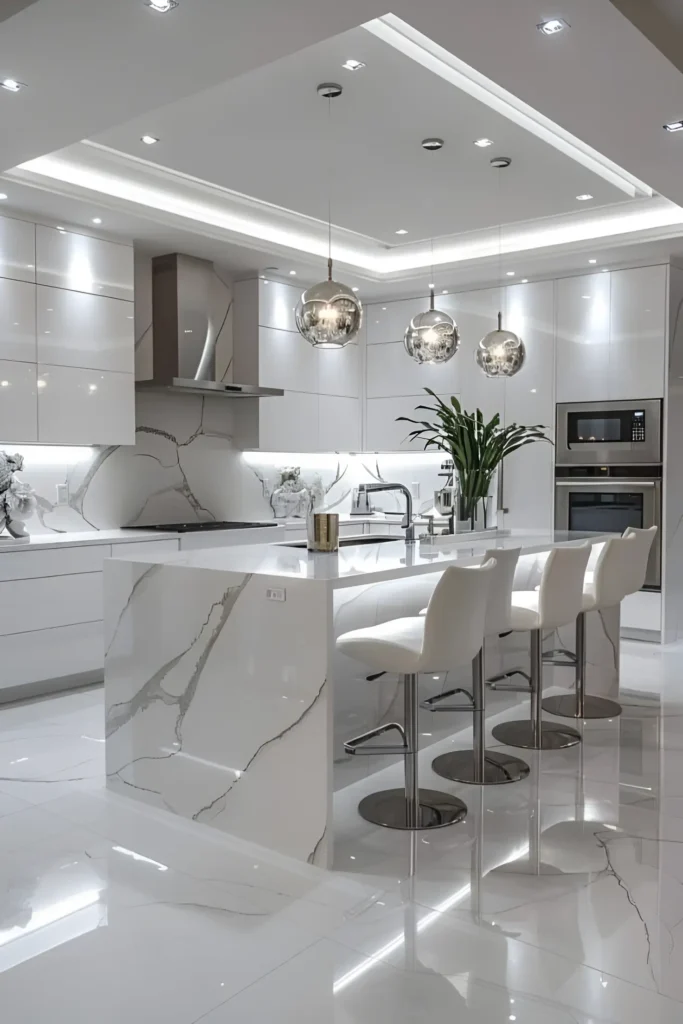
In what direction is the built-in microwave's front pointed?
toward the camera

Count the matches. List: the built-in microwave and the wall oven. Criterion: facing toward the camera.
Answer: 2

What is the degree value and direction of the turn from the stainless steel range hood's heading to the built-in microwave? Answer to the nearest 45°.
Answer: approximately 45° to its left

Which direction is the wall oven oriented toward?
toward the camera

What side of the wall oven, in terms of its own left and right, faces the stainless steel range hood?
right

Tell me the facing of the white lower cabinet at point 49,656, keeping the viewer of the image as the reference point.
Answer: facing the viewer and to the right of the viewer

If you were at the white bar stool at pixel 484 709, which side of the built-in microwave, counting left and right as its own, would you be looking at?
front

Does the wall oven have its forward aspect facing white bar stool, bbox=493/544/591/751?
yes

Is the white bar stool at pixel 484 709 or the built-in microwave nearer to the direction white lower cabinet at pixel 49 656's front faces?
the white bar stool

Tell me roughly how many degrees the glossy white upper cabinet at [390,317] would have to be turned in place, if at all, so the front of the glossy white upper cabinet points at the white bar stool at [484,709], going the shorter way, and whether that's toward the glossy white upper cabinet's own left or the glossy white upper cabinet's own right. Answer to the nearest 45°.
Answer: approximately 45° to the glossy white upper cabinet's own left

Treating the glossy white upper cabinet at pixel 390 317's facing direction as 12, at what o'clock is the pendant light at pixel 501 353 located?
The pendant light is roughly at 10 o'clock from the glossy white upper cabinet.

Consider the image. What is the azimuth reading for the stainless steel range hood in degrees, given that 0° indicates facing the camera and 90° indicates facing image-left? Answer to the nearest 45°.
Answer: approximately 315°

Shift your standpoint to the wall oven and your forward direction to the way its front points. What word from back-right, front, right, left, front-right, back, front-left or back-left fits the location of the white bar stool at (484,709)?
front
